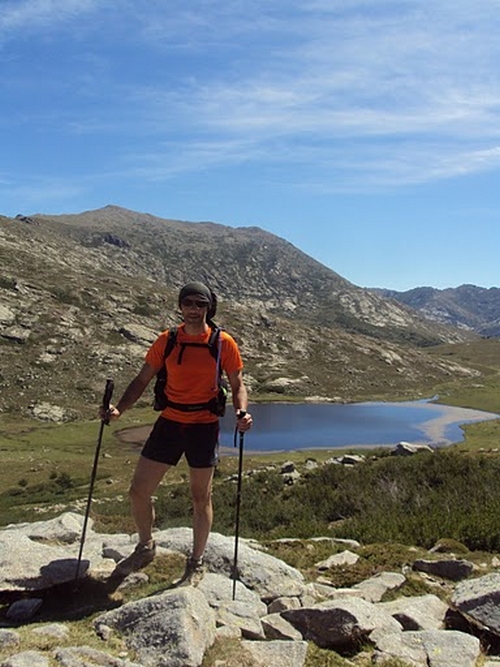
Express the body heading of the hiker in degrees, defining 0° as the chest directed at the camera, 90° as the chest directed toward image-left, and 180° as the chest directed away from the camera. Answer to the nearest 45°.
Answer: approximately 0°
